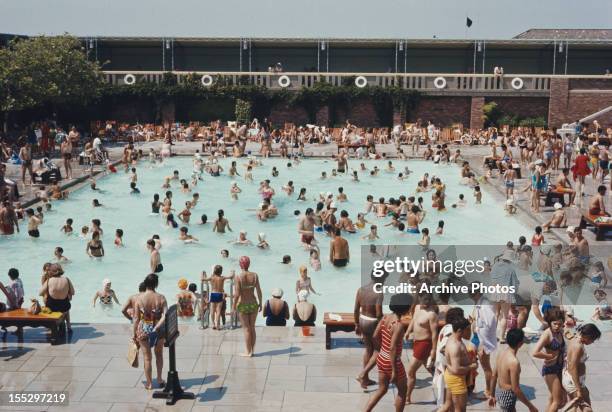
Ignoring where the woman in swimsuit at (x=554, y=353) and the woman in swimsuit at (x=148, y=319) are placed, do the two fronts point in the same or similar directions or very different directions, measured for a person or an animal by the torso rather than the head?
very different directions

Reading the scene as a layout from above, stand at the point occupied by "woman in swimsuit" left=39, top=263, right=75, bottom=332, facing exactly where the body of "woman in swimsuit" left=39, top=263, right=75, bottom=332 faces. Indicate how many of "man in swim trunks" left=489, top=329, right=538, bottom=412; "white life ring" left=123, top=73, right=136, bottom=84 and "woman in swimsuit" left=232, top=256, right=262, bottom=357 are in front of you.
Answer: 1

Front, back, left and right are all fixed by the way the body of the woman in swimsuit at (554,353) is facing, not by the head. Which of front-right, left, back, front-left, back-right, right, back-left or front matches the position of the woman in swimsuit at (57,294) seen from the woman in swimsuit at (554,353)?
back-right

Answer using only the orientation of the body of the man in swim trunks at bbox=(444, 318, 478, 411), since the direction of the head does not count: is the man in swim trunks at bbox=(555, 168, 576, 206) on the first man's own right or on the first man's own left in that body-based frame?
on the first man's own left

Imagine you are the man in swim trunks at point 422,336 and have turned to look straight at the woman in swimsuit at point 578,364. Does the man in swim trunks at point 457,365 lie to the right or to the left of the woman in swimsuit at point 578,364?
right

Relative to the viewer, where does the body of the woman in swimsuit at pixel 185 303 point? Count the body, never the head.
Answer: away from the camera

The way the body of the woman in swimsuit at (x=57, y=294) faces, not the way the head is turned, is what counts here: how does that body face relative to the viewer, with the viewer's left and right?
facing away from the viewer
